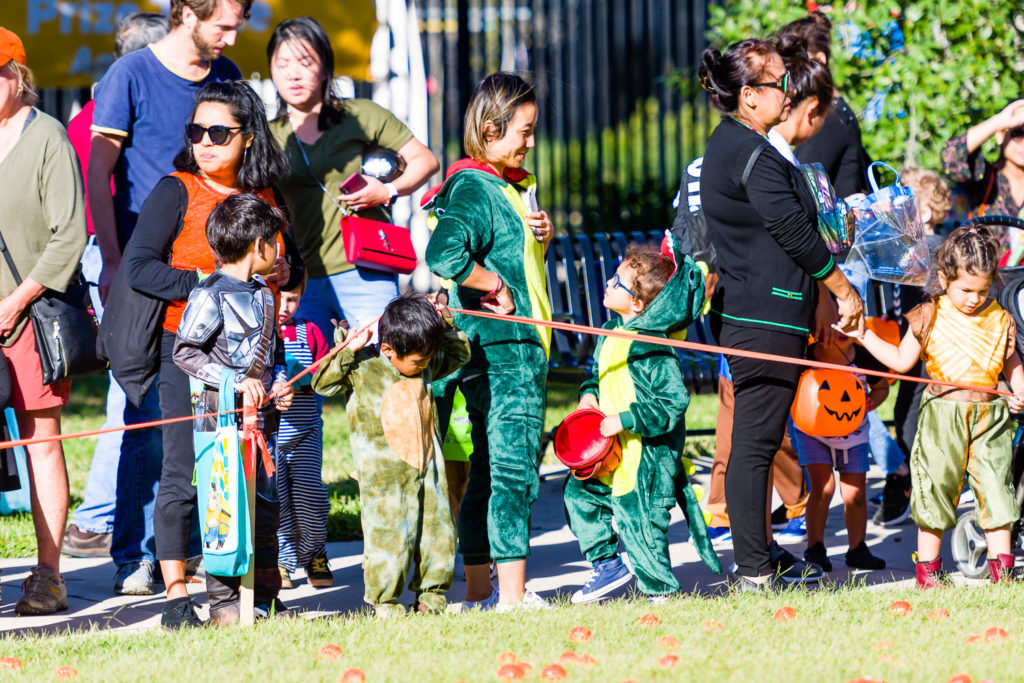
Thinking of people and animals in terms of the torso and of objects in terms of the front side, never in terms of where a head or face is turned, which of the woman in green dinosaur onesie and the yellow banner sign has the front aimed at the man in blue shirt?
the yellow banner sign

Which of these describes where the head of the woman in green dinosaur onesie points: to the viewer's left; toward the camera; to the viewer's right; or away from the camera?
to the viewer's right

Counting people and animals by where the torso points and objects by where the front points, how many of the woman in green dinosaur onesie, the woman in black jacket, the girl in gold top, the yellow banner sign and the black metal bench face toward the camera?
3

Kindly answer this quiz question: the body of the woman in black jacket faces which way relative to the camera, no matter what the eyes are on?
to the viewer's right

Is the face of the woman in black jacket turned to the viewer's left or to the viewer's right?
to the viewer's right

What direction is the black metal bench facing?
toward the camera

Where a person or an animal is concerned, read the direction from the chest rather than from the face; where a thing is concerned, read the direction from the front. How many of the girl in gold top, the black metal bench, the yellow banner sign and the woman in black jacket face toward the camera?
3

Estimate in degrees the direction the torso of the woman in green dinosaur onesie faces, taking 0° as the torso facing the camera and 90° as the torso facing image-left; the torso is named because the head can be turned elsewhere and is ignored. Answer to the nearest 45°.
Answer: approximately 270°

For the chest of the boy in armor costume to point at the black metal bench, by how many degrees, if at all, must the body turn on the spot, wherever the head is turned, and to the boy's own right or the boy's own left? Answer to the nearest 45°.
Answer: approximately 90° to the boy's own left

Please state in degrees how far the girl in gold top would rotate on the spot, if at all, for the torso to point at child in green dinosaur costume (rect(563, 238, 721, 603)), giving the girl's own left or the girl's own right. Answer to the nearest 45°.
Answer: approximately 45° to the girl's own right

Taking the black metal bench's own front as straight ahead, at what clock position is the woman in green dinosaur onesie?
The woman in green dinosaur onesie is roughly at 12 o'clock from the black metal bench.

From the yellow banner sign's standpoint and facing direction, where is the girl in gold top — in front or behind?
in front

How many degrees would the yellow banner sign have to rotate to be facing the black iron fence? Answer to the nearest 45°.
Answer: approximately 90° to its left
